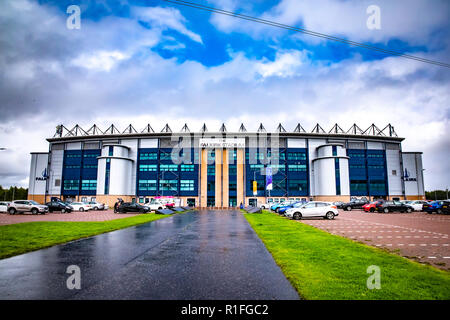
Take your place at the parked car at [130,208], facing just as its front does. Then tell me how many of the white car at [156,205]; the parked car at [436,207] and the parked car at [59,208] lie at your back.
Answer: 1

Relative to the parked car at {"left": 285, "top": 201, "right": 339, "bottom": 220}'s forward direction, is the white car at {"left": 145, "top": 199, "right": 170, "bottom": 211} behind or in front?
in front

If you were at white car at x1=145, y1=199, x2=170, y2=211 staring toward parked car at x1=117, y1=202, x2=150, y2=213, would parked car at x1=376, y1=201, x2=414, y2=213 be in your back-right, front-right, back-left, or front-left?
back-left

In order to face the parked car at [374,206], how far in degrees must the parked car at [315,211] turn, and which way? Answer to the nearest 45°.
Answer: approximately 135° to its right

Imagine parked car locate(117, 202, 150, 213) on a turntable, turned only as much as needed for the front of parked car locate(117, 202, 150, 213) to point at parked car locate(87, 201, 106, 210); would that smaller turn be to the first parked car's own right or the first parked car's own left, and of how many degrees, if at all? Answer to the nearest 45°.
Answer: approximately 135° to the first parked car's own left

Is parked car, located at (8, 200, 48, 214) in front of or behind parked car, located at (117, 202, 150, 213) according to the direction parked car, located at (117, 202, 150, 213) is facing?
behind

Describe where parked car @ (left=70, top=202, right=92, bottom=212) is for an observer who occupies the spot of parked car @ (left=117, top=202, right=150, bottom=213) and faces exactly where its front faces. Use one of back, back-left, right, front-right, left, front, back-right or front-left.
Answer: back-left

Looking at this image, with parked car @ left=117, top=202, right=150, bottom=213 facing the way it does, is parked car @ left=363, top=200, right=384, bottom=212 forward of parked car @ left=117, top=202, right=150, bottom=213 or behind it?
forward

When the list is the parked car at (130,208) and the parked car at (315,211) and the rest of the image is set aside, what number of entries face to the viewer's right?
1

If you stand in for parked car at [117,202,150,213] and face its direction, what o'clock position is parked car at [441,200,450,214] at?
parked car at [441,200,450,214] is roughly at 1 o'clock from parked car at [117,202,150,213].

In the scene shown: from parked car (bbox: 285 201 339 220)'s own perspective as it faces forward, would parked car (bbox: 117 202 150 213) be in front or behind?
in front

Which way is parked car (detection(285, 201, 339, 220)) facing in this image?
to the viewer's left

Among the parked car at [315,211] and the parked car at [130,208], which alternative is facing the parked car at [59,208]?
the parked car at [315,211]

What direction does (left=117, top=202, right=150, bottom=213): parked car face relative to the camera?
to the viewer's right

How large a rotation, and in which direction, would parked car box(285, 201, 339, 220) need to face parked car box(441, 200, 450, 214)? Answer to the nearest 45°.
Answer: approximately 135° to its right
